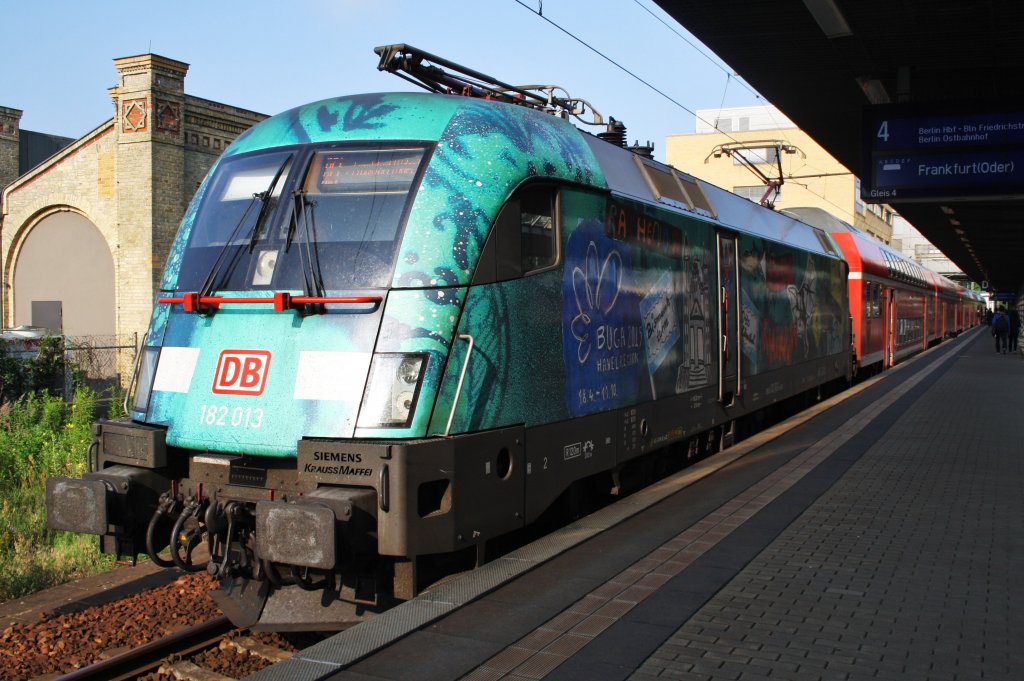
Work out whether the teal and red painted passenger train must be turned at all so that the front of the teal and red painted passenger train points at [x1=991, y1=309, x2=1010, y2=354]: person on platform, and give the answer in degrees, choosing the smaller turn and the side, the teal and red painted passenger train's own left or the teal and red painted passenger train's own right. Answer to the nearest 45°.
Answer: approximately 180°

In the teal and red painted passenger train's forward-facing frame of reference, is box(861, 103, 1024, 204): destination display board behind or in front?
behind

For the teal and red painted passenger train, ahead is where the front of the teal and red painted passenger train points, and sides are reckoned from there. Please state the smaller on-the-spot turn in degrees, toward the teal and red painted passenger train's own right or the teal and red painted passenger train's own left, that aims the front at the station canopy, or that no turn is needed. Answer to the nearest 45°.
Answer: approximately 90° to the teal painted locomotive's own left

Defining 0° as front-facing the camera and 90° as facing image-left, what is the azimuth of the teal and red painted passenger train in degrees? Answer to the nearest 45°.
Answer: approximately 45°

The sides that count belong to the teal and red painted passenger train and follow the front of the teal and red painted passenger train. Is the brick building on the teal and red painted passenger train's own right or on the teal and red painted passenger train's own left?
on the teal and red painted passenger train's own right

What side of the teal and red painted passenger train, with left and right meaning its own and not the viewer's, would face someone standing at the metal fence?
right
